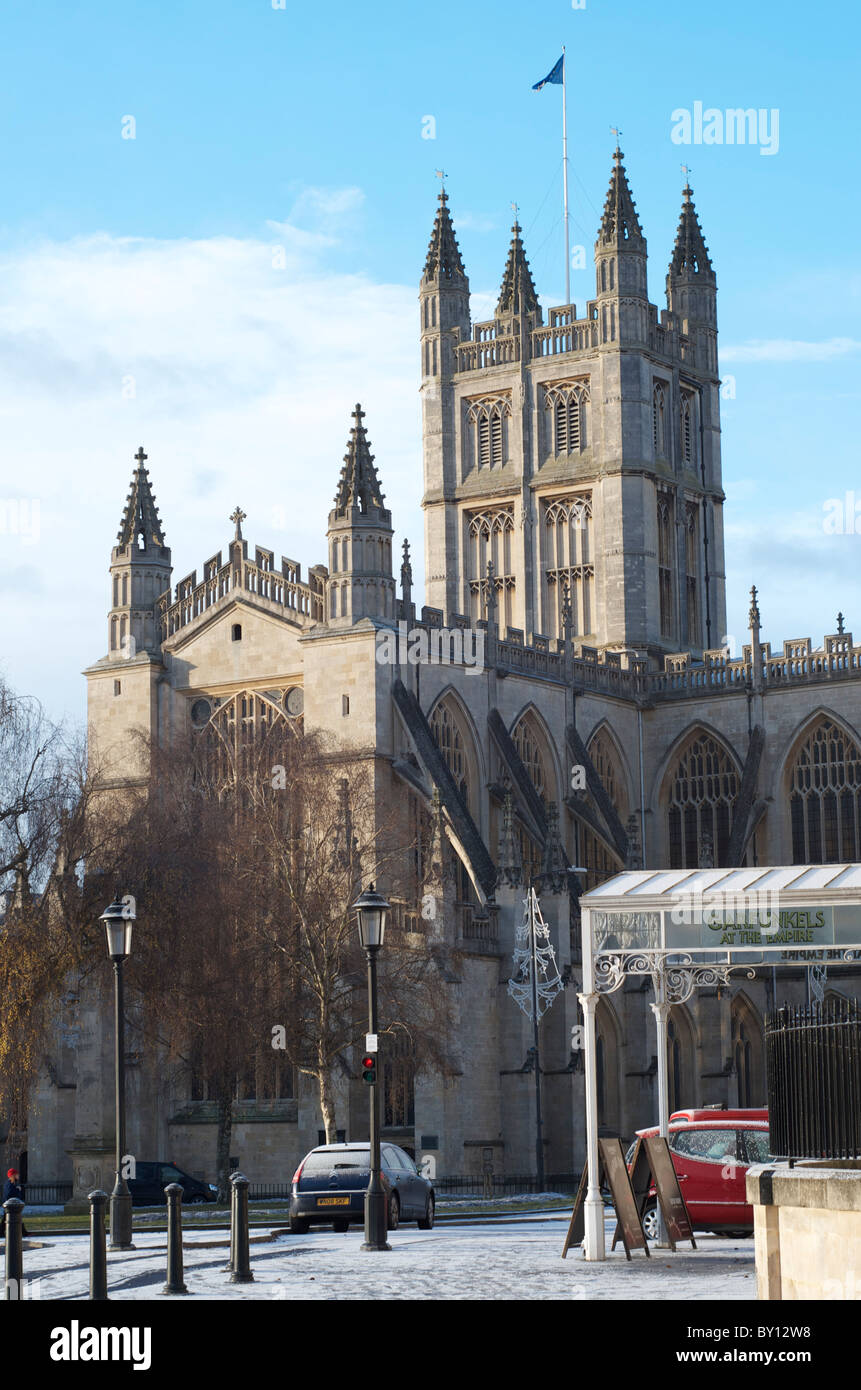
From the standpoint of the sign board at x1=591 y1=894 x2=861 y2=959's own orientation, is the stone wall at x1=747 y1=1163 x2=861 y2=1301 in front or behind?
in front

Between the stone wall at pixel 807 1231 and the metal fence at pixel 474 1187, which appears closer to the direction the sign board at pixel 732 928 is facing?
the stone wall

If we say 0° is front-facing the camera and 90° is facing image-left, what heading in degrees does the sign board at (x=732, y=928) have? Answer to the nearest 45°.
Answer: approximately 0°

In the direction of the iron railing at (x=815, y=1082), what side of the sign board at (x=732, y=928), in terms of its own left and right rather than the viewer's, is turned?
front

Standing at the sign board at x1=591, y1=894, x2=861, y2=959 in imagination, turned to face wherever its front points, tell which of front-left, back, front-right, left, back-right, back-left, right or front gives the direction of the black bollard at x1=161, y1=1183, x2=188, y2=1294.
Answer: front-right

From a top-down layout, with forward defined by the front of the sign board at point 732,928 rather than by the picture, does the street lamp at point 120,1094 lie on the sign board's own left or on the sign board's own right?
on the sign board's own right

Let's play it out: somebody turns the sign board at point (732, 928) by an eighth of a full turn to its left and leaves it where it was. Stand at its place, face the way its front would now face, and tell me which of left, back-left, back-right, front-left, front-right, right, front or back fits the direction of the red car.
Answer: back-left

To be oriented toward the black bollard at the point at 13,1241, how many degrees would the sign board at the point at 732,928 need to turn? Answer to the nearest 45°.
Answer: approximately 45° to its right
